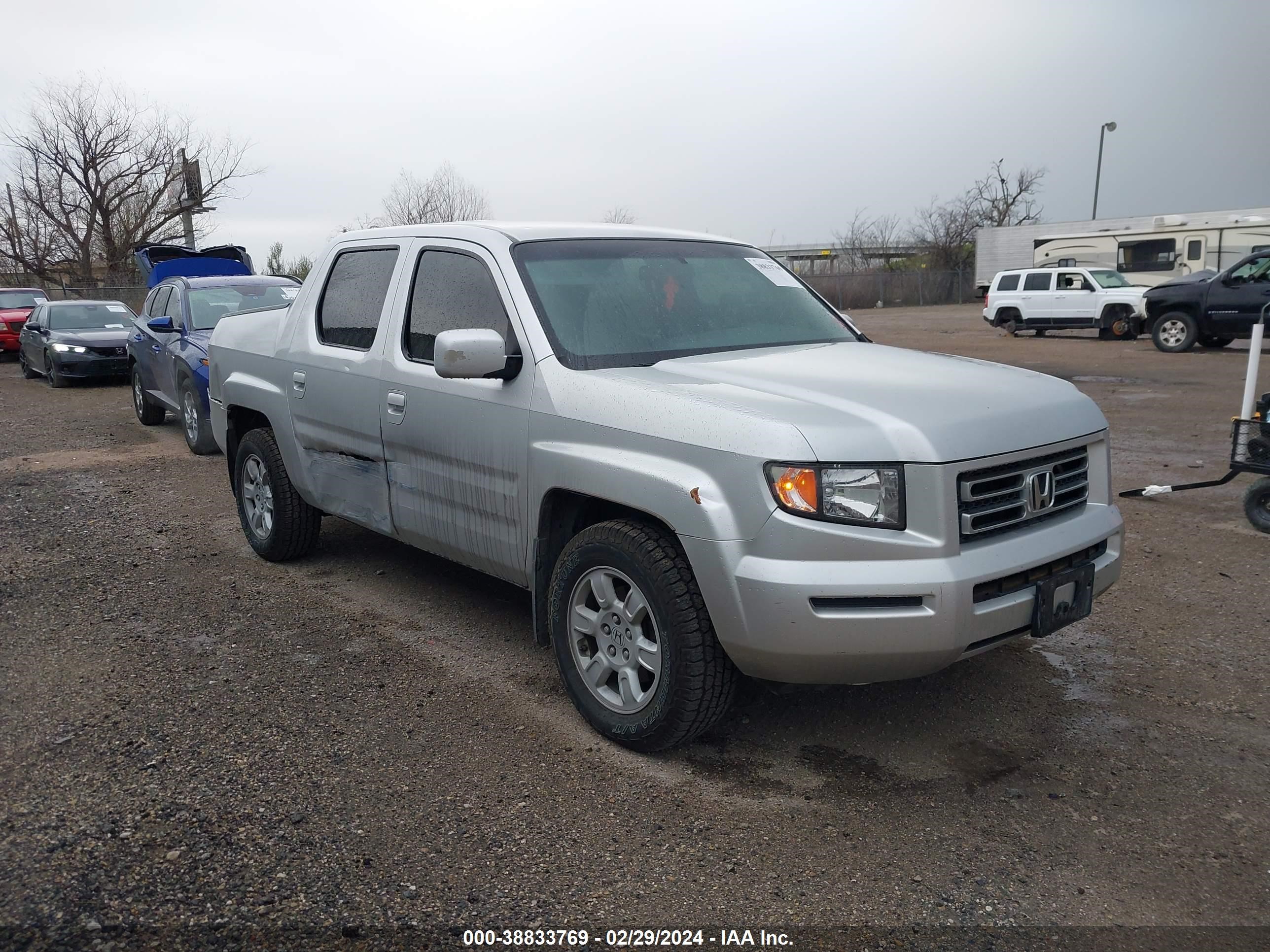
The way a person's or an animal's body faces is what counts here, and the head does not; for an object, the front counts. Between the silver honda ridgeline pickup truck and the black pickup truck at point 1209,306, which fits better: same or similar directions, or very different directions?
very different directions

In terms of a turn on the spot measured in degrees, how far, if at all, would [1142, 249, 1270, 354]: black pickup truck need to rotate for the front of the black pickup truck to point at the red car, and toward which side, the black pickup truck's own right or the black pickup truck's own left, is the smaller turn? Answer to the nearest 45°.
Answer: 0° — it already faces it

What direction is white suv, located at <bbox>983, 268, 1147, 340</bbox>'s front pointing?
to the viewer's right

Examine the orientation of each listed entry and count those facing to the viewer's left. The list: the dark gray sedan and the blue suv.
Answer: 0

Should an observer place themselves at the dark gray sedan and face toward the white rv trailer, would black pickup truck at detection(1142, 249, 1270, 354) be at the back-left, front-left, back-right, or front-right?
front-right

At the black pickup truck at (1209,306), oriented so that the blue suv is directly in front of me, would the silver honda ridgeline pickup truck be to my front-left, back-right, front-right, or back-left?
front-left

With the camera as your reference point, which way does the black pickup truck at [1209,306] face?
facing to the left of the viewer

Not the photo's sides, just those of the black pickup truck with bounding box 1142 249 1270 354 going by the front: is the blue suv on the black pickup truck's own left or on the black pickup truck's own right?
on the black pickup truck's own left

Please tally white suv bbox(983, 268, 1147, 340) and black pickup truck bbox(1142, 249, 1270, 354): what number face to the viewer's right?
1
